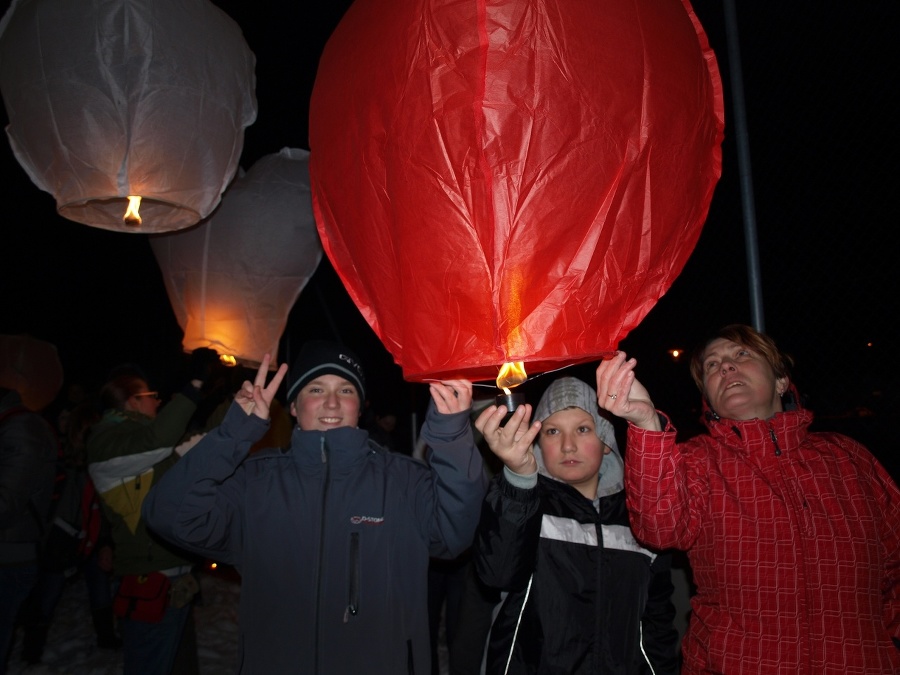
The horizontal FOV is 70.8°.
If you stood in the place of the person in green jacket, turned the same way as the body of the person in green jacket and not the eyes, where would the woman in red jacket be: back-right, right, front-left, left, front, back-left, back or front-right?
front-right

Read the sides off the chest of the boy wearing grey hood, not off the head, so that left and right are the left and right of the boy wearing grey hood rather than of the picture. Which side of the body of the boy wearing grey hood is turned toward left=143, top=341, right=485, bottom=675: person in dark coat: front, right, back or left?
right

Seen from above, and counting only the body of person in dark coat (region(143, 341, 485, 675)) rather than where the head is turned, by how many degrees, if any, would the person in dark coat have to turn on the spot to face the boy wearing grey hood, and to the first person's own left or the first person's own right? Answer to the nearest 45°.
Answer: approximately 90° to the first person's own left

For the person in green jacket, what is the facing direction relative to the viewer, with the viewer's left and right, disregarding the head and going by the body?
facing to the right of the viewer

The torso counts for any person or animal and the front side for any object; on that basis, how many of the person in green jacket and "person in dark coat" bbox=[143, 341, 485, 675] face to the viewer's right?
1

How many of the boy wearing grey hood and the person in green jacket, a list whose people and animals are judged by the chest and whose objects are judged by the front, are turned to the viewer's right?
1

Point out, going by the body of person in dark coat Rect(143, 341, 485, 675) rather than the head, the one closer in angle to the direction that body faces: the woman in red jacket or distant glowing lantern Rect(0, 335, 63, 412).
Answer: the woman in red jacket

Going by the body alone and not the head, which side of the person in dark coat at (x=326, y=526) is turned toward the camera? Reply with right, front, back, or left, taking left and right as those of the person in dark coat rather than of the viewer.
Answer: front

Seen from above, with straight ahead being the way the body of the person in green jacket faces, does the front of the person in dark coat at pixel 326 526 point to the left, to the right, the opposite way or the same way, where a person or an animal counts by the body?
to the right

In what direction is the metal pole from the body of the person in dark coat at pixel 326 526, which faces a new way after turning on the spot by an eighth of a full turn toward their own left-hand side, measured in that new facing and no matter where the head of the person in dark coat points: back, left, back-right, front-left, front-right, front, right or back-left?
front-left
